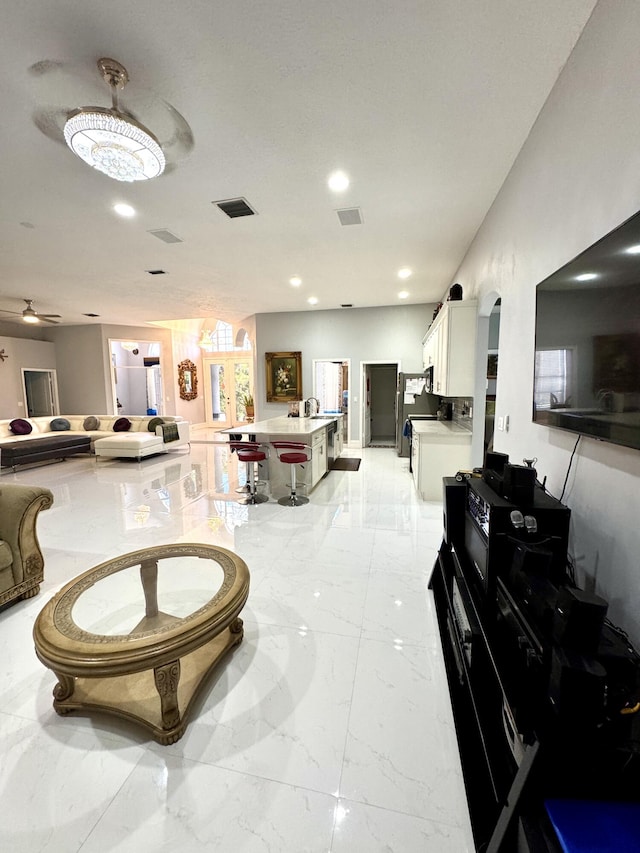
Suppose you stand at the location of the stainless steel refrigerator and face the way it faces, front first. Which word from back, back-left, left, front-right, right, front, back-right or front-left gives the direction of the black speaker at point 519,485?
left

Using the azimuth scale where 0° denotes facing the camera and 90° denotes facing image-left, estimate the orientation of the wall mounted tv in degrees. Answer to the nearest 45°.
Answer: approximately 45°

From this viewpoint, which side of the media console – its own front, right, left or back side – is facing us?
left

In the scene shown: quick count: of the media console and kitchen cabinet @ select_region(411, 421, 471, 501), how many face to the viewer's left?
2

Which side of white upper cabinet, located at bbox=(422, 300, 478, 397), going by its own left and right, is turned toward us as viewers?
left

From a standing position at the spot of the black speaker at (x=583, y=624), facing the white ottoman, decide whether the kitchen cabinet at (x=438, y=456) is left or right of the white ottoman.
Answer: right

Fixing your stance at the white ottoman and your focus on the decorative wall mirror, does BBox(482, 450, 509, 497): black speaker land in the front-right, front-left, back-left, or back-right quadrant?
back-right

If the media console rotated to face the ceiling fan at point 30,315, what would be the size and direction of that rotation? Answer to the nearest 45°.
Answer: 0° — it already faces it

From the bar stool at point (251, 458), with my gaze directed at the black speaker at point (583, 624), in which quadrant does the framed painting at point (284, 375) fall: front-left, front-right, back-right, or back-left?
back-left

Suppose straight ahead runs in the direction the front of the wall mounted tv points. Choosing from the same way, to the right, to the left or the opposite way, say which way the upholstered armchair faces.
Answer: the opposite way

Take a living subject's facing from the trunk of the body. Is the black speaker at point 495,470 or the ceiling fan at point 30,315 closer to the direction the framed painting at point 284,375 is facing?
the black speaker

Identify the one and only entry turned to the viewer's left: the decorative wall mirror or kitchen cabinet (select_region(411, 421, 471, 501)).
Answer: the kitchen cabinet

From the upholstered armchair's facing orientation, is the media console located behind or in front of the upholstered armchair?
in front

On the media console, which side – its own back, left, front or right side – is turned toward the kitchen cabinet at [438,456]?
right
